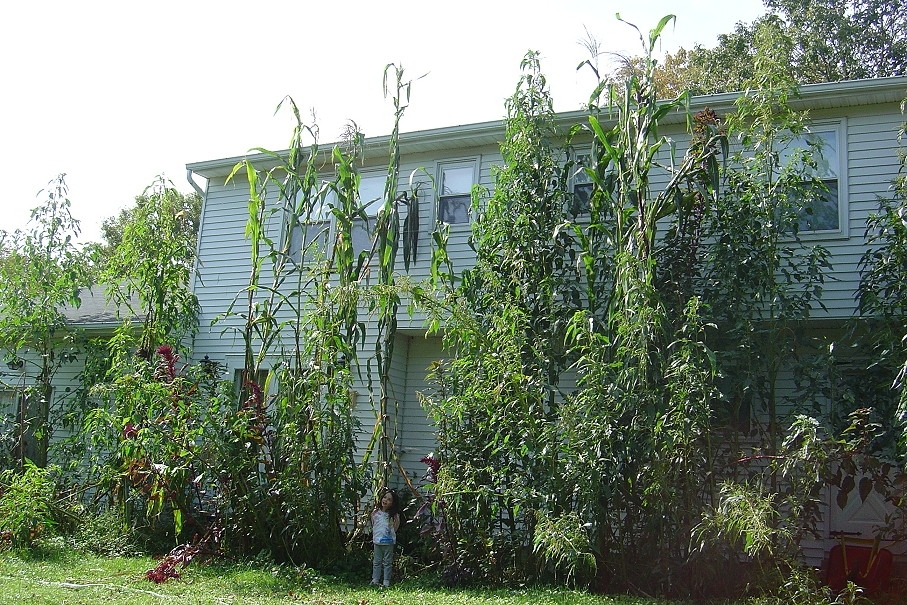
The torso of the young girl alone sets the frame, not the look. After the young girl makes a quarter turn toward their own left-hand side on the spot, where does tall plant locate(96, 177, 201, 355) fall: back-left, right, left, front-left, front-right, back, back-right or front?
back-left

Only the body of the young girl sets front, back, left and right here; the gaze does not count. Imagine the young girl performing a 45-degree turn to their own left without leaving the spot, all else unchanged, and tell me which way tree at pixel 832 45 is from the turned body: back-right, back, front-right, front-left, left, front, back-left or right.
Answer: left

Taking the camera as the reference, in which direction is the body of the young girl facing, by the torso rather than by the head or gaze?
toward the camera

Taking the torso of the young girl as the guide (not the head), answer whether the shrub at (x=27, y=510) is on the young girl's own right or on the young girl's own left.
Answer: on the young girl's own right

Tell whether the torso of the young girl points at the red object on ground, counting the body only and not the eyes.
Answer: no

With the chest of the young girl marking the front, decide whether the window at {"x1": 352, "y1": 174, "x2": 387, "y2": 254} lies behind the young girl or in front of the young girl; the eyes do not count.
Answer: behind

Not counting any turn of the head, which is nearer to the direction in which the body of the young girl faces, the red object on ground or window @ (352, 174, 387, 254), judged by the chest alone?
the red object on ground

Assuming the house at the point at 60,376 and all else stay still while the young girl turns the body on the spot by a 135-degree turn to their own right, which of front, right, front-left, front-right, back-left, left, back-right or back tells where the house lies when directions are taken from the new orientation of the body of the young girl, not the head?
front

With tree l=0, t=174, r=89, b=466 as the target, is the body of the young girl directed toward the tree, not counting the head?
no
